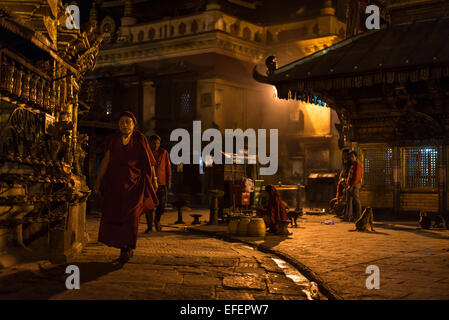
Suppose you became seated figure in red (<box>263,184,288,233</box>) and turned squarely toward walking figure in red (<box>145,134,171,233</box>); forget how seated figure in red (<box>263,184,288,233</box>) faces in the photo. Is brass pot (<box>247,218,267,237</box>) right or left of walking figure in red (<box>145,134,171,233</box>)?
left

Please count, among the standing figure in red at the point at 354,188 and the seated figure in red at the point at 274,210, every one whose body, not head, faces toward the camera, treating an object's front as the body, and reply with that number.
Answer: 0

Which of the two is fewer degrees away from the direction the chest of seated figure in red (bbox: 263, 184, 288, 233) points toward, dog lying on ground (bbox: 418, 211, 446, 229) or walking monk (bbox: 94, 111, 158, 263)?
the walking monk

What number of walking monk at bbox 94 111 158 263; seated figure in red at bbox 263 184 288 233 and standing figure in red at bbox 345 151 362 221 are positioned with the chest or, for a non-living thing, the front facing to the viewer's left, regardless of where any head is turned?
2

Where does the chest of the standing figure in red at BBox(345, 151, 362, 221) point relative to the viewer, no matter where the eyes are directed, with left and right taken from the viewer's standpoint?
facing to the left of the viewer

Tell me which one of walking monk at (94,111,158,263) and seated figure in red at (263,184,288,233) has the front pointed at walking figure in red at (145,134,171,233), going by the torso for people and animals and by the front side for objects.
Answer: seated figure in red at (263,184,288,233)

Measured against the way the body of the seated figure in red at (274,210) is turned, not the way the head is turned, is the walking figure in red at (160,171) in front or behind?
in front

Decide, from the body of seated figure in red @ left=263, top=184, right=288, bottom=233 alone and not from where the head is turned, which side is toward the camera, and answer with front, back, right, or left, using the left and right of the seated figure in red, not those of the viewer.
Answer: left

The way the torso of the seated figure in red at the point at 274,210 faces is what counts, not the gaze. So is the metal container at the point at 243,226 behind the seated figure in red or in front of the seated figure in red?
in front

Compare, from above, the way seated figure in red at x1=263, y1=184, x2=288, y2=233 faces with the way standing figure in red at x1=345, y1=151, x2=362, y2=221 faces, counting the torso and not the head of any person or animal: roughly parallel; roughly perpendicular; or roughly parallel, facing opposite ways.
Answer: roughly parallel

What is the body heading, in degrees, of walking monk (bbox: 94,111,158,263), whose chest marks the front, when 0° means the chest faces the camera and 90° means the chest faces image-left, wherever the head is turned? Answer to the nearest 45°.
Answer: approximately 0°

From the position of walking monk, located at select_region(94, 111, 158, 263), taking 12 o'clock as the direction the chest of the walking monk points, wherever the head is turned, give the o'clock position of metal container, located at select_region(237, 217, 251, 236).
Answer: The metal container is roughly at 7 o'clock from the walking monk.

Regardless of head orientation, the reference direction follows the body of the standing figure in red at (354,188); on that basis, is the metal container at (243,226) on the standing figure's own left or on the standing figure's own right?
on the standing figure's own left

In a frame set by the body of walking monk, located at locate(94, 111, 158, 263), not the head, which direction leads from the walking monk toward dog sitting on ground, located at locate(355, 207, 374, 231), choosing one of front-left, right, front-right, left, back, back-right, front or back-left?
back-left
